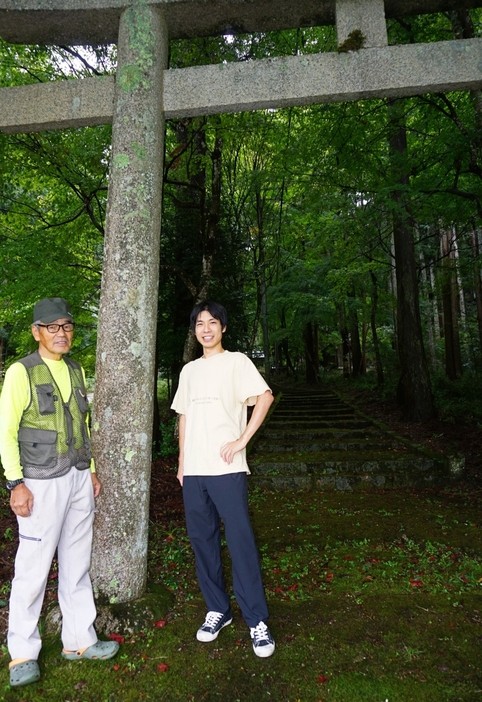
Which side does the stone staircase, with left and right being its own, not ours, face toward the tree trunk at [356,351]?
back

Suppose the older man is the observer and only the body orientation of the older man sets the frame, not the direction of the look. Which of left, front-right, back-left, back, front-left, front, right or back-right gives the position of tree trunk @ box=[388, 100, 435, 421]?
left

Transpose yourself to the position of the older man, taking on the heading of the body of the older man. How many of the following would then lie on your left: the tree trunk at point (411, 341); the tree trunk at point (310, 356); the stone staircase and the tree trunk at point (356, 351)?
4

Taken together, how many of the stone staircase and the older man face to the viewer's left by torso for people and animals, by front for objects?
0

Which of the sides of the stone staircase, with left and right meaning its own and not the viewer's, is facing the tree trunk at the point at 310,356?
back

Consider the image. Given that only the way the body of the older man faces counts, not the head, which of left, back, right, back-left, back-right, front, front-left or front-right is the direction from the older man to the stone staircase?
left

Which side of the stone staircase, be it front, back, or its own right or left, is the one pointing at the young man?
front

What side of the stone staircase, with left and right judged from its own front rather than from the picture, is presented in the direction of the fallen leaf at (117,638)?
front

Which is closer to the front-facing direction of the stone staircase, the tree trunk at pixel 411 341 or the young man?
the young man

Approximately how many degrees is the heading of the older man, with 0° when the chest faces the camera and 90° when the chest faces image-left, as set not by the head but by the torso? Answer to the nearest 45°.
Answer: approximately 315°
